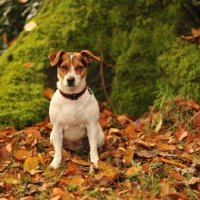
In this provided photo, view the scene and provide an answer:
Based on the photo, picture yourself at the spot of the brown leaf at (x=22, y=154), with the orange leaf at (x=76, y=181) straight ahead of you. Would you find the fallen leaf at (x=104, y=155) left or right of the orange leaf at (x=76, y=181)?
left

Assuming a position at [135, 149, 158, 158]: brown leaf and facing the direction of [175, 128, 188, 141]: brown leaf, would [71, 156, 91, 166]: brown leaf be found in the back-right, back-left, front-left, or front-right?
back-left

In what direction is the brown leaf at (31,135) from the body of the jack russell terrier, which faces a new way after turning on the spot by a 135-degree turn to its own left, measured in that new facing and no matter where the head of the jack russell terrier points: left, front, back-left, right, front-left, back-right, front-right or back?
left

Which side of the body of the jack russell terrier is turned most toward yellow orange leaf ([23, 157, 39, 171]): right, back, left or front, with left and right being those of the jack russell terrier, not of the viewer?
right

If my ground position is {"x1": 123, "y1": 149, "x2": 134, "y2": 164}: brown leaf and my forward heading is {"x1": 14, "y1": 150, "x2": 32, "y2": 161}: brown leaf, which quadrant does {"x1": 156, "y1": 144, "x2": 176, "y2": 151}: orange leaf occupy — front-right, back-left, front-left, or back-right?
back-right

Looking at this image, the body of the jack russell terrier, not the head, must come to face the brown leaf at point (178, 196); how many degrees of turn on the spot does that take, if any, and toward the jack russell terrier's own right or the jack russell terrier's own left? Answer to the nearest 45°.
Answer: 0° — it already faces it

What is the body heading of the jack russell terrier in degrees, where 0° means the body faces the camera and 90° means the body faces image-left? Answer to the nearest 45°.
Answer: approximately 0°

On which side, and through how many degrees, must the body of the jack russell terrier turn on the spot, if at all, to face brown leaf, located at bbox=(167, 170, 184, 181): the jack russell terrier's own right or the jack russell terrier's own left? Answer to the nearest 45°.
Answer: approximately 45° to the jack russell terrier's own left
